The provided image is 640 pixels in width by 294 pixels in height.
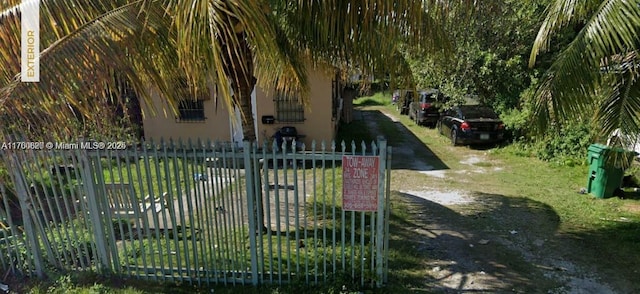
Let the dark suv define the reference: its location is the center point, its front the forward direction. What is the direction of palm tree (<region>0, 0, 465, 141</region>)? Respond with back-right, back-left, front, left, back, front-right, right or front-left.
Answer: back-left

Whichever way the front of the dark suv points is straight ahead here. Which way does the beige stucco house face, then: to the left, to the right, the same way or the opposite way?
the opposite way

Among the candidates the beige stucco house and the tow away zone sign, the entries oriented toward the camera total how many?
2

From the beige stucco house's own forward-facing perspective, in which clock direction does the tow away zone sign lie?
The tow away zone sign is roughly at 12 o'clock from the beige stucco house.

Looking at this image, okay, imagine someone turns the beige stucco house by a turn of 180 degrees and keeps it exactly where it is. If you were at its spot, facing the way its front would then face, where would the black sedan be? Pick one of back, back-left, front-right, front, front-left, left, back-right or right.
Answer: right

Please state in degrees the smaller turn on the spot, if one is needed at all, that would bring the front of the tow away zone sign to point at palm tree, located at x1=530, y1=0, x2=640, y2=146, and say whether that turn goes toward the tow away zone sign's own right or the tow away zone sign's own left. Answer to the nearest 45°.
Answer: approximately 90° to the tow away zone sign's own left

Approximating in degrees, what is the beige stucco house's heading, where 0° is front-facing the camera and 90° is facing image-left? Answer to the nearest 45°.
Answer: approximately 0°
